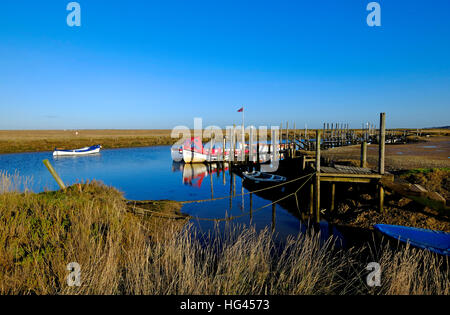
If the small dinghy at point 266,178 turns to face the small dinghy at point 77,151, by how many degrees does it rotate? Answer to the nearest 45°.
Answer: approximately 45° to its right

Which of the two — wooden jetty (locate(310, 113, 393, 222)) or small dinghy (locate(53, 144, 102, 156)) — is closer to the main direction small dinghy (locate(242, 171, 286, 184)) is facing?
the small dinghy

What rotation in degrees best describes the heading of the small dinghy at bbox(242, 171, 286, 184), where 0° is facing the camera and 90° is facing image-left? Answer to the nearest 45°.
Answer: approximately 90°
